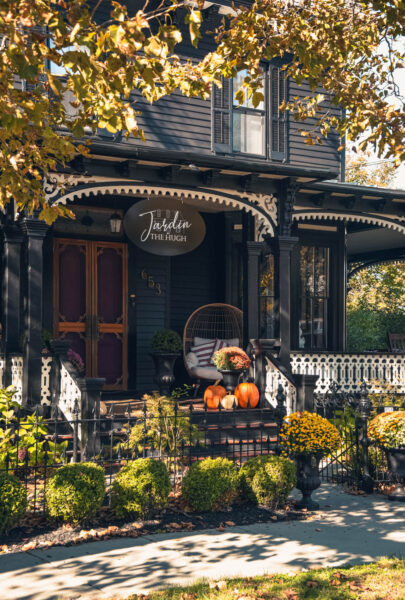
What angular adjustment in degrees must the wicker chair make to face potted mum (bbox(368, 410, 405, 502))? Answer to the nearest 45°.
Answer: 0° — it already faces it

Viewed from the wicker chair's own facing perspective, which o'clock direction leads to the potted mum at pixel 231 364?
The potted mum is roughly at 12 o'clock from the wicker chair.

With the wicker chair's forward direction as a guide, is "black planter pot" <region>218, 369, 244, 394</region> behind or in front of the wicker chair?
in front

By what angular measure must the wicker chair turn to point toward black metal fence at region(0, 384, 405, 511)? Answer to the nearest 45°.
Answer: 0° — it already faces it

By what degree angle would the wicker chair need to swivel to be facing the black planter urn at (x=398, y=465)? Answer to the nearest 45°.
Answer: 0° — it already faces it

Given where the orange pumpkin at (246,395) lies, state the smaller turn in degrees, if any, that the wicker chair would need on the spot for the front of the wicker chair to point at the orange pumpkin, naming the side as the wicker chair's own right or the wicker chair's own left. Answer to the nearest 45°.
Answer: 0° — it already faces it

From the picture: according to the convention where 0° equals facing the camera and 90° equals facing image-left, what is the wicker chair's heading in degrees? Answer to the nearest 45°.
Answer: approximately 0°

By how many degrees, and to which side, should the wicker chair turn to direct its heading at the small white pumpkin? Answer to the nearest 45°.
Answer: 0° — it already faces it

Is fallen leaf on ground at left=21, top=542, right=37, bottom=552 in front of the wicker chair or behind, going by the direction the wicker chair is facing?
in front

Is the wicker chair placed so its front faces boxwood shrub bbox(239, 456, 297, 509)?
yes

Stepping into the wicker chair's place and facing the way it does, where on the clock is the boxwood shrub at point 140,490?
The boxwood shrub is roughly at 12 o'clock from the wicker chair.
